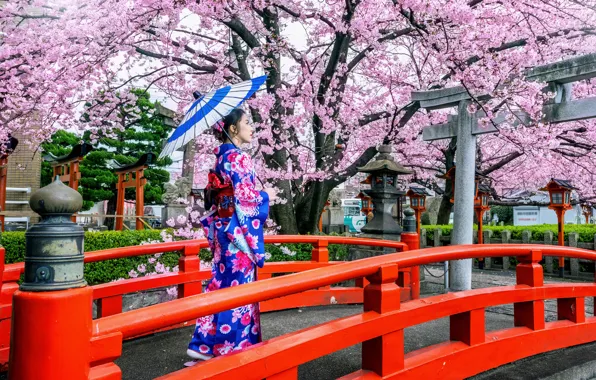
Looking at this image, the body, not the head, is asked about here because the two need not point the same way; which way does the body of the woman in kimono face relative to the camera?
to the viewer's right

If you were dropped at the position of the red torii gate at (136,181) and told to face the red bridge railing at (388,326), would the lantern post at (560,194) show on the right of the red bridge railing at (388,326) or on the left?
left

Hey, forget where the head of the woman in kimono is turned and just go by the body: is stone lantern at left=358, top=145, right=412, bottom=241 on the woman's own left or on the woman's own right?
on the woman's own left

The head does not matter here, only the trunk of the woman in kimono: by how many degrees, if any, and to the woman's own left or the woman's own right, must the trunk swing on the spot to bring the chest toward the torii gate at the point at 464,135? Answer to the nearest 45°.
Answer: approximately 45° to the woman's own left

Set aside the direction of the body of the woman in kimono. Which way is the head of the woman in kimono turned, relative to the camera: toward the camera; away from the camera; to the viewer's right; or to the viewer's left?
to the viewer's right

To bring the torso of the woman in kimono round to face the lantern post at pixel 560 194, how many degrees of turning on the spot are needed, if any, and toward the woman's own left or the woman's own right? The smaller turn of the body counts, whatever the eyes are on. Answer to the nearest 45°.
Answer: approximately 45° to the woman's own left

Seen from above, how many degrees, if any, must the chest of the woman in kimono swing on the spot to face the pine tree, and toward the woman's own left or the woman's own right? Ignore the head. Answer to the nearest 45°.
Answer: approximately 90° to the woman's own left

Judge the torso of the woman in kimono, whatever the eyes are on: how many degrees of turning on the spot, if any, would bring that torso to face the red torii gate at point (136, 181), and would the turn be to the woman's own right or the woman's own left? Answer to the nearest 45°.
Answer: approximately 90° to the woman's own left
